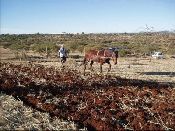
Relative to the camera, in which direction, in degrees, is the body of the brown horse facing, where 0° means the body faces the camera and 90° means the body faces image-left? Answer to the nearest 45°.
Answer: approximately 270°
